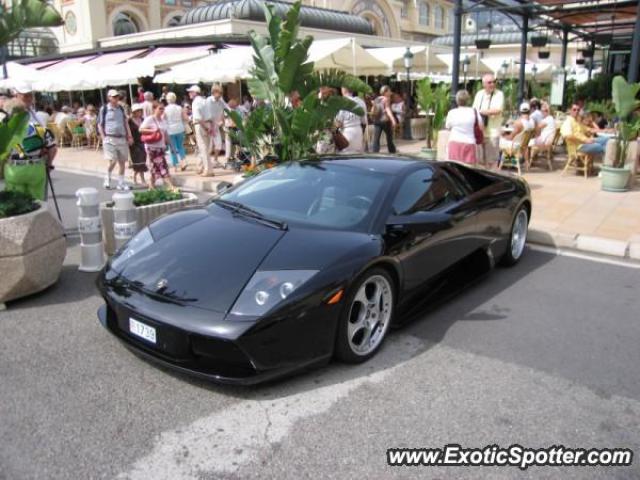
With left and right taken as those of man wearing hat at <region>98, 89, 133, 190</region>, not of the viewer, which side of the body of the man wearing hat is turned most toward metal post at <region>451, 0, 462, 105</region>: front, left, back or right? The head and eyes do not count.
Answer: left

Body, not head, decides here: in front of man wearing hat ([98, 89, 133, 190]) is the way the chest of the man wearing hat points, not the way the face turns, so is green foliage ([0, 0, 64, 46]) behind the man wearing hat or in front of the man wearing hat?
behind

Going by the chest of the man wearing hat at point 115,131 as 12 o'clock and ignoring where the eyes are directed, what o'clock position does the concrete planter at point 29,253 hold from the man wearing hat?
The concrete planter is roughly at 12 o'clock from the man wearing hat.

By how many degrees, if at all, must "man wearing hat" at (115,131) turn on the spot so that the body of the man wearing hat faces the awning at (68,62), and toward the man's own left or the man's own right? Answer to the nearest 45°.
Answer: approximately 180°

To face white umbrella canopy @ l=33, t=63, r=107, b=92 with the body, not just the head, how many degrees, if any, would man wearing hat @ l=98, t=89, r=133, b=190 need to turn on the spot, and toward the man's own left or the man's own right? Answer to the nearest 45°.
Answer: approximately 180°

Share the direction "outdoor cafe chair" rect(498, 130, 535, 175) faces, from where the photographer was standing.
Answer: facing to the left of the viewer

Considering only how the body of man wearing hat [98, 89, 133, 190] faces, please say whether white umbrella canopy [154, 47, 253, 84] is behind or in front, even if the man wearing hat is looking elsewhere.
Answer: behind

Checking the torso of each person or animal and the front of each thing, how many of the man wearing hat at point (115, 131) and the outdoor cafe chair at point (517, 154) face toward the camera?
1

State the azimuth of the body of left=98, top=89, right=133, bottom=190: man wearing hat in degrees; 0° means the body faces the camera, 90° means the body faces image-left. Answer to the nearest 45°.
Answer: approximately 0°

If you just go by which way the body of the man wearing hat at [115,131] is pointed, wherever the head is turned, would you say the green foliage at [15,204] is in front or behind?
in front

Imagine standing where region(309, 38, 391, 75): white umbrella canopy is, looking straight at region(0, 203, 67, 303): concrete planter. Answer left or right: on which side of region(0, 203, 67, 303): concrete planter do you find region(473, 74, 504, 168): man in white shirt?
left
